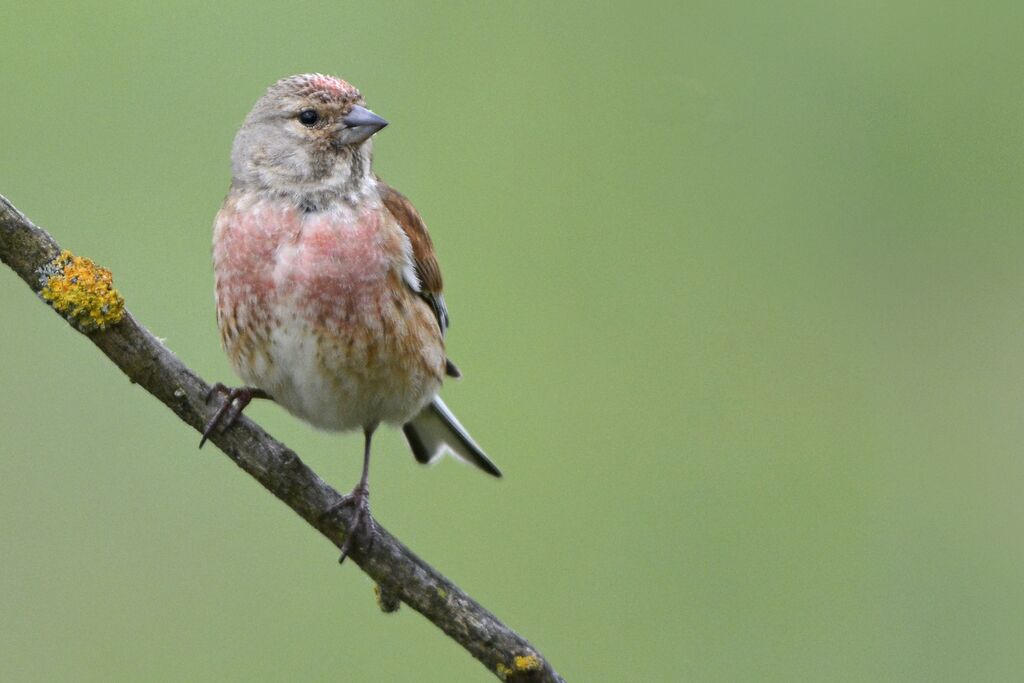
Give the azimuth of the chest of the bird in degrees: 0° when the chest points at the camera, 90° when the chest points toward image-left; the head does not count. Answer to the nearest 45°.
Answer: approximately 45°
